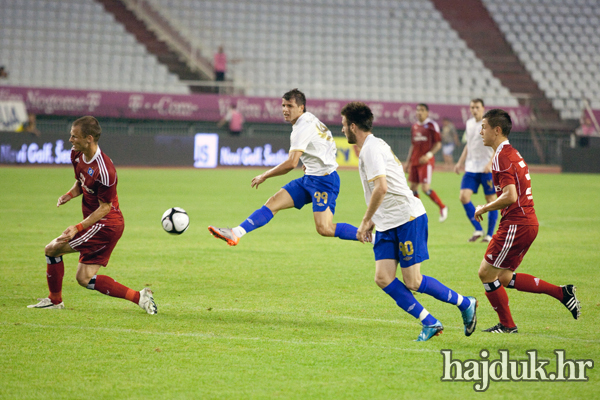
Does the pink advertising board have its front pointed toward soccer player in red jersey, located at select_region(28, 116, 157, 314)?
yes

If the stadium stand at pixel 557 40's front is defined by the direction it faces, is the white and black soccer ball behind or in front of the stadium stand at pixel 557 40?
in front

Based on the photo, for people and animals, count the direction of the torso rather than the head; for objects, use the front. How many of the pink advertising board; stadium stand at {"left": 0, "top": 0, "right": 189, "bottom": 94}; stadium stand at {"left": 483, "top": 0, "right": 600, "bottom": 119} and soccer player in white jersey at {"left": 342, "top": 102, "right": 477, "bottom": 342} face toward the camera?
3

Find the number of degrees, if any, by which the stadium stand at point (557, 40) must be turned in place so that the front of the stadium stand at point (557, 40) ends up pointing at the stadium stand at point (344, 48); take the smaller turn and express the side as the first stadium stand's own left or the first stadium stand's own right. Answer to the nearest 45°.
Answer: approximately 45° to the first stadium stand's own right

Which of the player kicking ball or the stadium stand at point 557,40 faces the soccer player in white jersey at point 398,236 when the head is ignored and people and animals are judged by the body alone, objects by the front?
the stadium stand

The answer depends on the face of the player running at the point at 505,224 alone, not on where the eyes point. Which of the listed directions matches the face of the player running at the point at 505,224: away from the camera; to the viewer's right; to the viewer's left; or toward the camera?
to the viewer's left

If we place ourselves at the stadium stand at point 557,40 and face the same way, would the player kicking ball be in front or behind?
in front

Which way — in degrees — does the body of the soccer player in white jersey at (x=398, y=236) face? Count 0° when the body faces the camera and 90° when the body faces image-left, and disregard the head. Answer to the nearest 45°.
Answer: approximately 90°

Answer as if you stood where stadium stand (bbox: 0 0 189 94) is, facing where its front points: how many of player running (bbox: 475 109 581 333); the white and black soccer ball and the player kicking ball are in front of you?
3

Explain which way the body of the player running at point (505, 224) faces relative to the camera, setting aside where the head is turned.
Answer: to the viewer's left

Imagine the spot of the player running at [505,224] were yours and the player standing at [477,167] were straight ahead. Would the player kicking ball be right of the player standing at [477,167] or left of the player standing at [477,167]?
left
